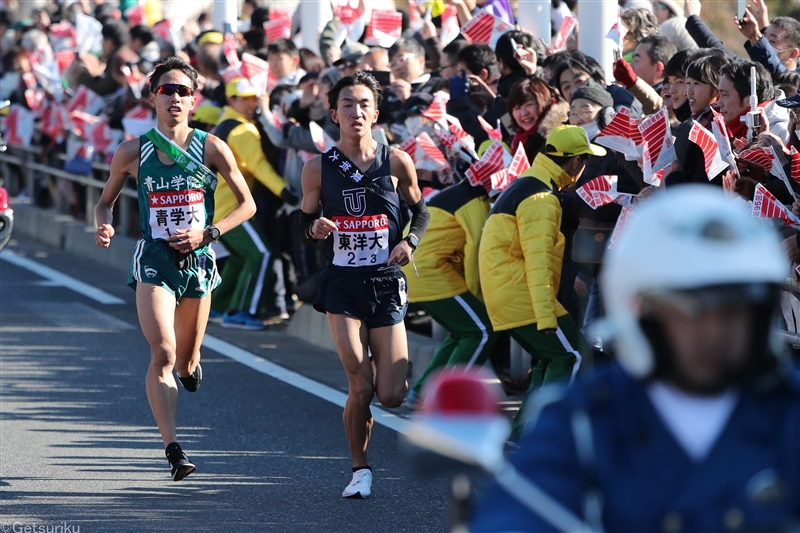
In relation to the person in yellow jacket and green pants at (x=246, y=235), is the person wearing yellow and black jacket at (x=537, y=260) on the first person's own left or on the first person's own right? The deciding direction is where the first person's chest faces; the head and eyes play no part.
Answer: on the first person's own right

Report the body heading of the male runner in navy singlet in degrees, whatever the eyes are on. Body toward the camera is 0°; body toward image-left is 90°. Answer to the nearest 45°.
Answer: approximately 0°

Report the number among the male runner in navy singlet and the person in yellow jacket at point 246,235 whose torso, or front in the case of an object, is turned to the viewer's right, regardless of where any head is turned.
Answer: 1

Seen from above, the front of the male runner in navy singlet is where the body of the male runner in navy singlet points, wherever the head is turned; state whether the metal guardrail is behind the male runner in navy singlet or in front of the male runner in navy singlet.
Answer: behind

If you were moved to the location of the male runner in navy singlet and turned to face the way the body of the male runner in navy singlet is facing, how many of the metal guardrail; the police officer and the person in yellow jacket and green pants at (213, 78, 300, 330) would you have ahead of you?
1

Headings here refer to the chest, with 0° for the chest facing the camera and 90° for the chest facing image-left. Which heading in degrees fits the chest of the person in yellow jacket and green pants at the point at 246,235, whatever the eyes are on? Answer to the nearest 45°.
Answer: approximately 270°

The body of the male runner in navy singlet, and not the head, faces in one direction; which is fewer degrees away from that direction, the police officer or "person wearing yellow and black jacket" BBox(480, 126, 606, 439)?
the police officer
